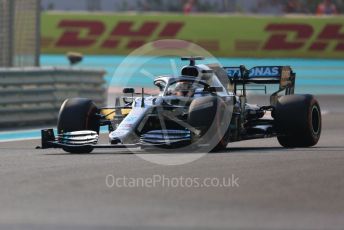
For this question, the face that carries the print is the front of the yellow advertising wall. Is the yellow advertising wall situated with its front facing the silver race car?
yes

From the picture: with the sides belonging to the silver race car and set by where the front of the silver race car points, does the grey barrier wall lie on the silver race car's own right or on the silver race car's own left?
on the silver race car's own right

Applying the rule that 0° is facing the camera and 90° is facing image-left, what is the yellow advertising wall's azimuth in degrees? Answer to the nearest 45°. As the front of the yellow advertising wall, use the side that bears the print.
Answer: approximately 0°

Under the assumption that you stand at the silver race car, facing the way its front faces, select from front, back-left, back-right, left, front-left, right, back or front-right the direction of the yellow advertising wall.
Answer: back-right

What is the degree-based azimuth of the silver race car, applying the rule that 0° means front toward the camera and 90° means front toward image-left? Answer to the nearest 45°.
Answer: approximately 45°
